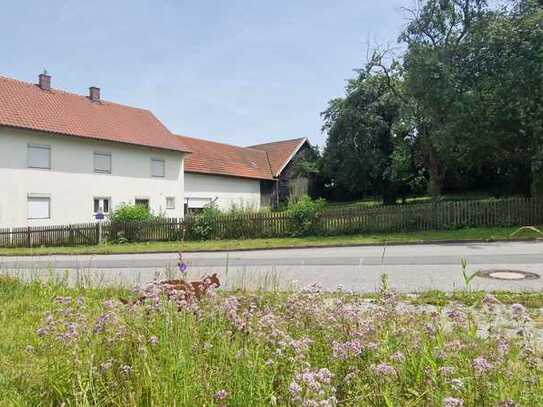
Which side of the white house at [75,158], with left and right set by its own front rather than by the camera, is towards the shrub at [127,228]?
front

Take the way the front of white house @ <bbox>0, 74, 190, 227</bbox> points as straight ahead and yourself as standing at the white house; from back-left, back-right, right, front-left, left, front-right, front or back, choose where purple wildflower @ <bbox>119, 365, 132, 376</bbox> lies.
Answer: front-right

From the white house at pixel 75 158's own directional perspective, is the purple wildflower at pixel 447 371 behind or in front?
in front

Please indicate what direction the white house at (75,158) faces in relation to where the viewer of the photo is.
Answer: facing the viewer and to the right of the viewer

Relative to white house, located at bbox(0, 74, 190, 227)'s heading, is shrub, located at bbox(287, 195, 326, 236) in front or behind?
in front

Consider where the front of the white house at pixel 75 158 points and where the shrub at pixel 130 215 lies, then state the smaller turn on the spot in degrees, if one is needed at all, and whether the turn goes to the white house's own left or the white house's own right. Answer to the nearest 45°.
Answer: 0° — it already faces it

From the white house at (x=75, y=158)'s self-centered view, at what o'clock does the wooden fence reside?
The wooden fence is roughly at 12 o'clock from the white house.

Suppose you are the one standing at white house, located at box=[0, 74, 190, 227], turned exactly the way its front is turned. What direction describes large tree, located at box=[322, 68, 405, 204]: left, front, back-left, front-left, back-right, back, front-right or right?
front-left
